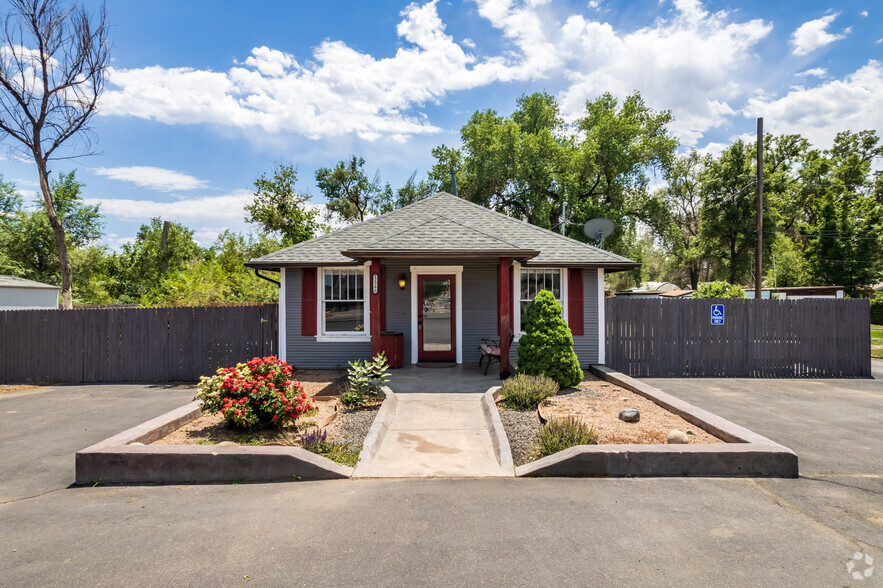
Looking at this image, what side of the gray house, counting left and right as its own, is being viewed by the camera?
front

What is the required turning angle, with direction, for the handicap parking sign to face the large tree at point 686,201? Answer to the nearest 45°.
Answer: approximately 180°

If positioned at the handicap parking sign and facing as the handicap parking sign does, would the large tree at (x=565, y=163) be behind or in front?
behind

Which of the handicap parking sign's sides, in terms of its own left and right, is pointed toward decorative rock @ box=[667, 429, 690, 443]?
front

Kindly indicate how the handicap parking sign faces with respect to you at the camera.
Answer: facing the viewer

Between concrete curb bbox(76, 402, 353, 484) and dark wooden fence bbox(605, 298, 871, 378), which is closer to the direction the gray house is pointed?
the concrete curb

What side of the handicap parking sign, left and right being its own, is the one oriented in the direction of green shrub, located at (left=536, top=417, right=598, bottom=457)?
front

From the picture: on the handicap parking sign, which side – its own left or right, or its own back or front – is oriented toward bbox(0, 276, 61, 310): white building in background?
right

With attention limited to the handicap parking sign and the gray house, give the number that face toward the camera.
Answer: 2

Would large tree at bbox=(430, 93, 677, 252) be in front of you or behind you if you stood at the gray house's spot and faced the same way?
behind

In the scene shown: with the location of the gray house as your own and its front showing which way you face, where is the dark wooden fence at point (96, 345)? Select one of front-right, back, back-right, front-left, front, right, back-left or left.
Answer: right
